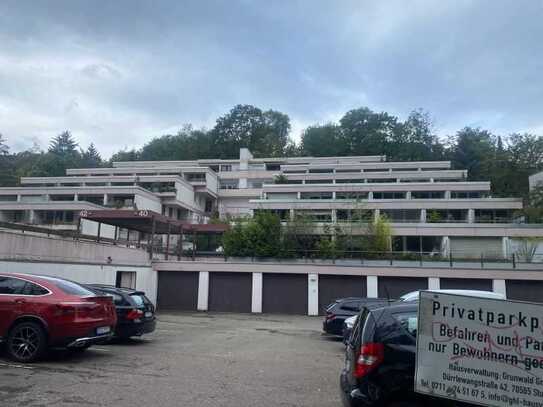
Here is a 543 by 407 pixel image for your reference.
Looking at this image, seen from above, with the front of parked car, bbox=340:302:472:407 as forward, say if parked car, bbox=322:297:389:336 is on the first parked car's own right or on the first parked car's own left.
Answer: on the first parked car's own left

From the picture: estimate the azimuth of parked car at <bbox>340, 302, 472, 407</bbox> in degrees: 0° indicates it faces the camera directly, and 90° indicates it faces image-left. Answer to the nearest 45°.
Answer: approximately 225°

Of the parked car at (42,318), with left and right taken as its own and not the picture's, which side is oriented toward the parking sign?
back

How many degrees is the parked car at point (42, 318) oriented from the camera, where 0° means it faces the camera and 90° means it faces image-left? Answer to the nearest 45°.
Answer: approximately 135°

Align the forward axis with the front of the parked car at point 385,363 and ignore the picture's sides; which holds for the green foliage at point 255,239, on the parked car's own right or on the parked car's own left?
on the parked car's own left

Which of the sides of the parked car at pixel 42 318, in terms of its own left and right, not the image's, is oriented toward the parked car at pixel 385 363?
back

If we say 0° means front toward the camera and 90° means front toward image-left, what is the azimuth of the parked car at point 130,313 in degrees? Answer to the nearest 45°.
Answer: approximately 135°
